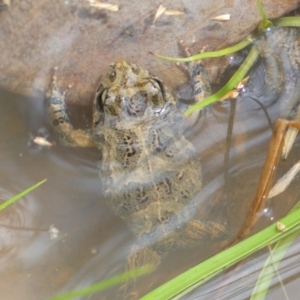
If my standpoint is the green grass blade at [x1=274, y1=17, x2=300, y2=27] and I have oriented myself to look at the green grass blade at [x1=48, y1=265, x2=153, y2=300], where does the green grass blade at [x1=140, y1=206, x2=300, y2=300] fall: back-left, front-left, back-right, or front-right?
front-left

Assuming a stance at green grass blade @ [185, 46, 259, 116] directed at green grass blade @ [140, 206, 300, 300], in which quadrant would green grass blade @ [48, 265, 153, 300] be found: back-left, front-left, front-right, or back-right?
front-right

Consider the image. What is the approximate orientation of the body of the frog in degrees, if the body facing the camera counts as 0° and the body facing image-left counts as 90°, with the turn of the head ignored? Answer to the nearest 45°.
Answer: approximately 180°

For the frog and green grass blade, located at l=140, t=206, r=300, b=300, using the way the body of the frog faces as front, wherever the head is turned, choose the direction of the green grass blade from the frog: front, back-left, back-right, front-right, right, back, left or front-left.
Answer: back

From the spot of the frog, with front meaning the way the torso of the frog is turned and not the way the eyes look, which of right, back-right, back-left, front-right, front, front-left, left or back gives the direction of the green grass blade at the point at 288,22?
right

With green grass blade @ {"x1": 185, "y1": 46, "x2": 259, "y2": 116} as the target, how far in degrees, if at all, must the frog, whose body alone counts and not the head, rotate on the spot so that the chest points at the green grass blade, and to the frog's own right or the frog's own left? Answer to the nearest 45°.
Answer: approximately 90° to the frog's own right
